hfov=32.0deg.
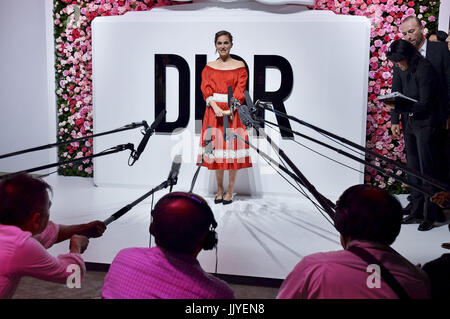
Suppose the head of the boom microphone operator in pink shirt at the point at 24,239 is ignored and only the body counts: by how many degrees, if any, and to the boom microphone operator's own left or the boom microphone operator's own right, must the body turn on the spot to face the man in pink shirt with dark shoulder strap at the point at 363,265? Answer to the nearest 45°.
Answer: approximately 90° to the boom microphone operator's own right

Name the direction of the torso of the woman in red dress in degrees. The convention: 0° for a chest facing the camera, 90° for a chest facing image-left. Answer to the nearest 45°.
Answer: approximately 0°

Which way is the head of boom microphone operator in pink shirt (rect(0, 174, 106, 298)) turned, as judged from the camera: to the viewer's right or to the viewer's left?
to the viewer's right

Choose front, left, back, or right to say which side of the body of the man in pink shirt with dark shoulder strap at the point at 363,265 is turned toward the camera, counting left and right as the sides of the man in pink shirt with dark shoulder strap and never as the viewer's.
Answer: back

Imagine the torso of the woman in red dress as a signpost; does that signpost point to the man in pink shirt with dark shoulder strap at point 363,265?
yes

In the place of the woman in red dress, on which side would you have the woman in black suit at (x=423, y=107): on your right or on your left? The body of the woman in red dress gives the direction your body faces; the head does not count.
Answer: on your left

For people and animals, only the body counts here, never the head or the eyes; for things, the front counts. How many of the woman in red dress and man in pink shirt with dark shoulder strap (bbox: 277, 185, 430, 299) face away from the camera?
1

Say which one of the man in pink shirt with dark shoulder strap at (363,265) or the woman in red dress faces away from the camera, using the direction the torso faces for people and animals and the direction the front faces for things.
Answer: the man in pink shirt with dark shoulder strap

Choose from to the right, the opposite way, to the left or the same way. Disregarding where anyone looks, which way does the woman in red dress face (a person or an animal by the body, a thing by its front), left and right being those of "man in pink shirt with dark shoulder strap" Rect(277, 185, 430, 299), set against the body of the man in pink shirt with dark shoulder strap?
the opposite way

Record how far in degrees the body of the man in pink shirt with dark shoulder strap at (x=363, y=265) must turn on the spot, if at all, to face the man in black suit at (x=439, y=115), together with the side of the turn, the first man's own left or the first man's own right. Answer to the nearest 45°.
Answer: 0° — they already face them
